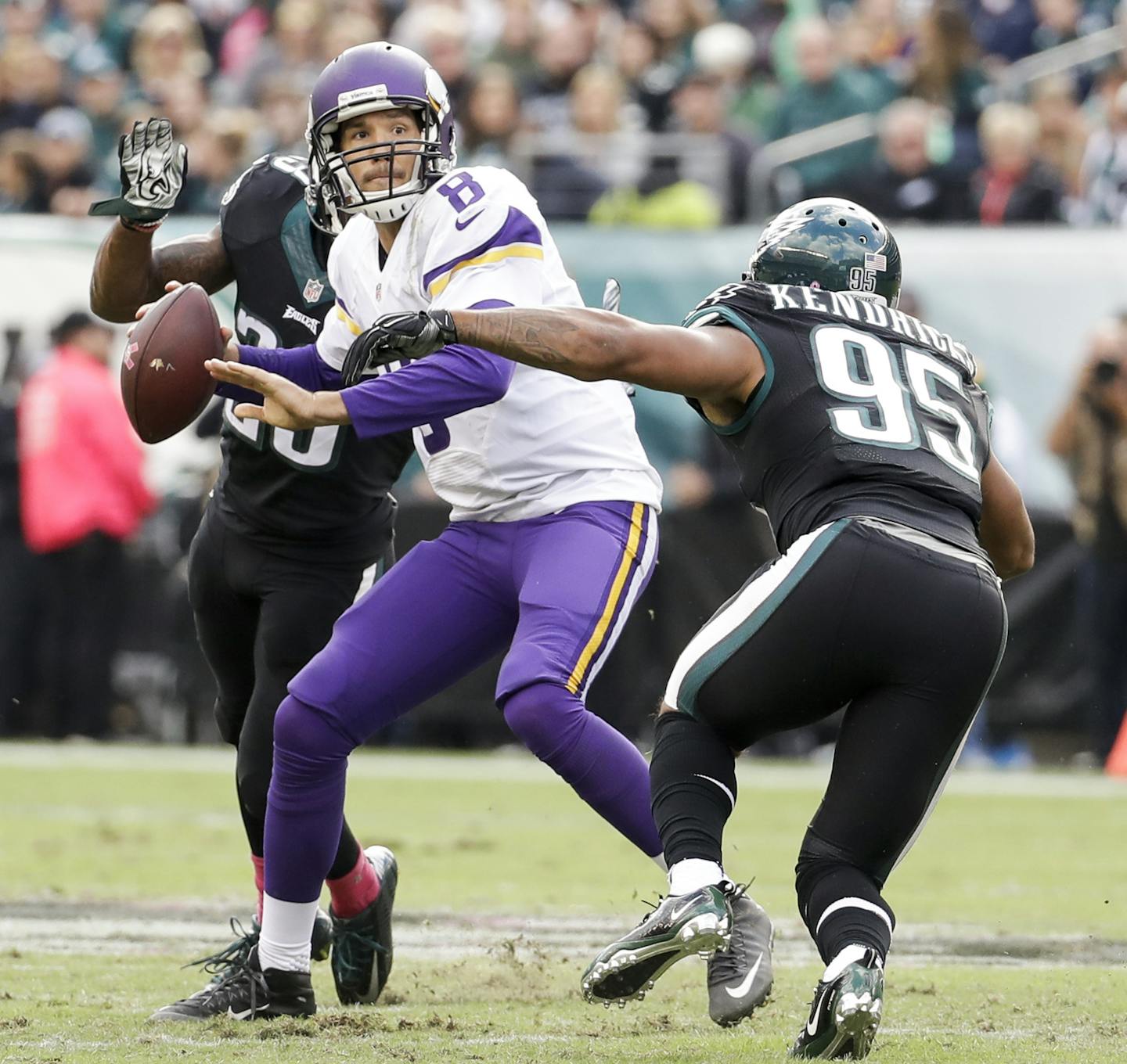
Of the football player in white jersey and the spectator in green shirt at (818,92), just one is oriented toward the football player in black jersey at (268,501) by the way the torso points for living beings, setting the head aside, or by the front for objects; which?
the spectator in green shirt

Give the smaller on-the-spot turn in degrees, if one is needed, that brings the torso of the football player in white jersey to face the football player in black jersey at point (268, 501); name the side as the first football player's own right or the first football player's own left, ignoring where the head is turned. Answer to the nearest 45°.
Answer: approximately 90° to the first football player's own right

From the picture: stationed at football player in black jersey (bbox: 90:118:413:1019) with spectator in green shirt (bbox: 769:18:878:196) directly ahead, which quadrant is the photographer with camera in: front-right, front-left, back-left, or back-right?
front-right

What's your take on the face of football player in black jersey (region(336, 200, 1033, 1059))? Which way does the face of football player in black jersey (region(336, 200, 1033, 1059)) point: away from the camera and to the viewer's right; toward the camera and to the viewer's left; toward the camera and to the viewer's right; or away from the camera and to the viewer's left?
away from the camera and to the viewer's left

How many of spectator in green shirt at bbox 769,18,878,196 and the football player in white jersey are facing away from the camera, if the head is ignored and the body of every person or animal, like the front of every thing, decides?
0

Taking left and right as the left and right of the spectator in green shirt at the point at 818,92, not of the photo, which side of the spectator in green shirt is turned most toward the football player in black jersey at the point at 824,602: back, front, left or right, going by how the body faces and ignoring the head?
front

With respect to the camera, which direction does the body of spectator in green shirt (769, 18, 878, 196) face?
toward the camera

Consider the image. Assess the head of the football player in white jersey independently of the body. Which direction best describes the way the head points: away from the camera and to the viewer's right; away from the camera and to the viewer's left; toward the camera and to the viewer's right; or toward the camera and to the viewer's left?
toward the camera and to the viewer's left

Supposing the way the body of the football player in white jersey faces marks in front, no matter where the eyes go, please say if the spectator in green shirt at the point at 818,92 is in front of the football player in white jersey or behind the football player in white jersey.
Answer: behind

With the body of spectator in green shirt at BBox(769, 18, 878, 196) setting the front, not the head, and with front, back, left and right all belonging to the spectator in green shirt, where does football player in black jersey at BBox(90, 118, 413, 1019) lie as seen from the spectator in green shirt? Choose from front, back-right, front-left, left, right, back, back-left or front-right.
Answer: front

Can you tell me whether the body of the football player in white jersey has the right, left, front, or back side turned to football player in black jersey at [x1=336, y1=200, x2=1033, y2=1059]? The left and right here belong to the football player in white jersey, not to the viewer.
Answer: left

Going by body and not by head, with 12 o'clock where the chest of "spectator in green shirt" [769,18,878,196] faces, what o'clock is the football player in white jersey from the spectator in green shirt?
The football player in white jersey is roughly at 12 o'clock from the spectator in green shirt.

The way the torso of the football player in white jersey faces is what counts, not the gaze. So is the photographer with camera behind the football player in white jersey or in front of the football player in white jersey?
behind
